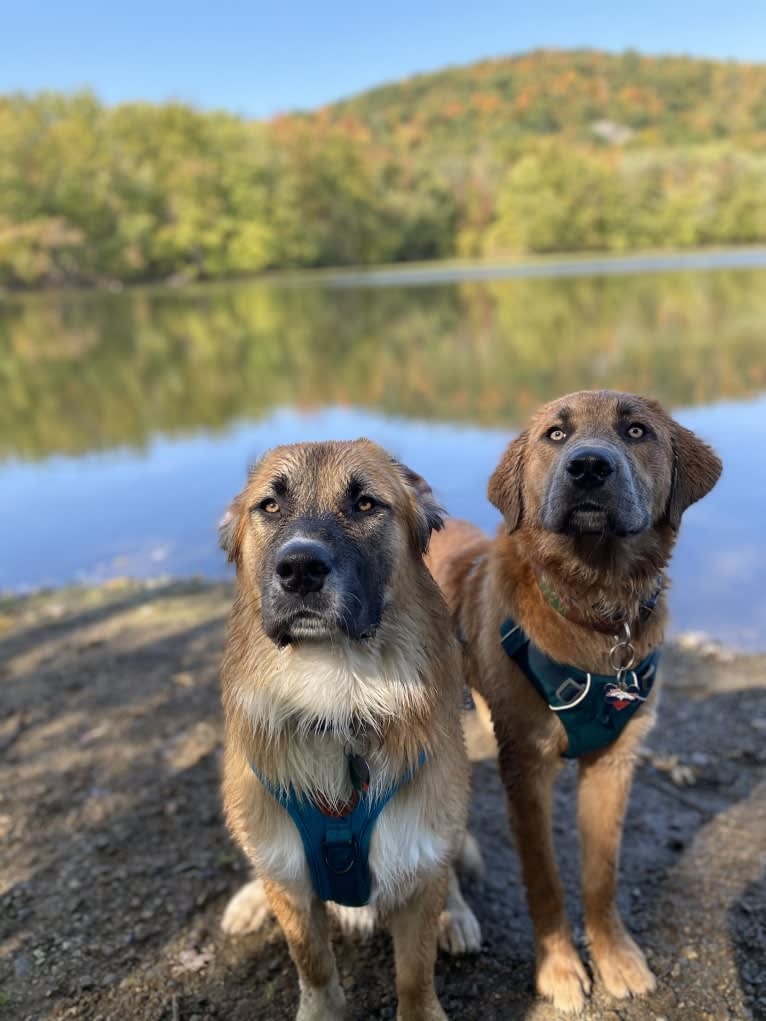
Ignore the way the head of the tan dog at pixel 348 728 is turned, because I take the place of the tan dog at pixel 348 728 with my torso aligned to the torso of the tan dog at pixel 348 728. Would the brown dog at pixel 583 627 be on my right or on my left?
on my left

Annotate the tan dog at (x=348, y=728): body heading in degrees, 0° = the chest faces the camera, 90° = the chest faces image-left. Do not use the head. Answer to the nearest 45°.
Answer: approximately 0°

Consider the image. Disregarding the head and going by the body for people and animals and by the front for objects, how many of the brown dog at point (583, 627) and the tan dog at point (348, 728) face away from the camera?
0

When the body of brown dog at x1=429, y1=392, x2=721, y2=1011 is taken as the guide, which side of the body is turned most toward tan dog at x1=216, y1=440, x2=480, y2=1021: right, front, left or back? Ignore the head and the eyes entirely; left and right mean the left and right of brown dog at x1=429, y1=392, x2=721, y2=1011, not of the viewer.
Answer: right

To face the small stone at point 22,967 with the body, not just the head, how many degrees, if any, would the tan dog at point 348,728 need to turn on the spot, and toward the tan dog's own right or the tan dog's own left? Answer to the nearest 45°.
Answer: approximately 90° to the tan dog's own right

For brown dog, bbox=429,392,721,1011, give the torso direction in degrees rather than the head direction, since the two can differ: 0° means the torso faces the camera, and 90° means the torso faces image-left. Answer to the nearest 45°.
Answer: approximately 315°
